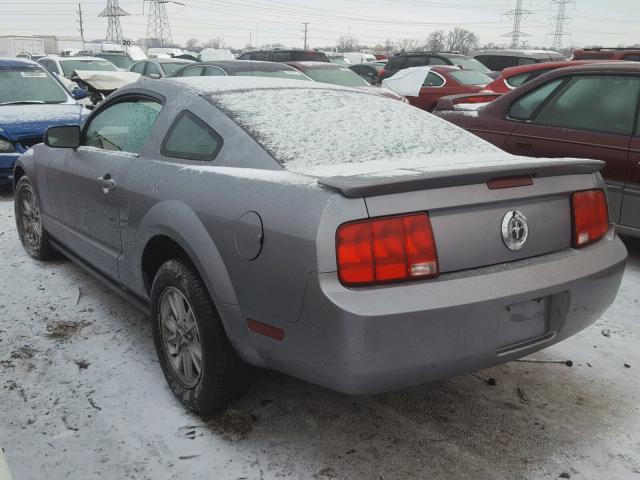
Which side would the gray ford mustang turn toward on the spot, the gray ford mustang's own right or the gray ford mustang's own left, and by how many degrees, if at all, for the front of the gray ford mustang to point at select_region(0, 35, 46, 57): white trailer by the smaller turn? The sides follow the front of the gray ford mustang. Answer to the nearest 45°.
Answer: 0° — it already faces it

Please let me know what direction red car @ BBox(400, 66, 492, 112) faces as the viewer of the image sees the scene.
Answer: facing away from the viewer and to the left of the viewer

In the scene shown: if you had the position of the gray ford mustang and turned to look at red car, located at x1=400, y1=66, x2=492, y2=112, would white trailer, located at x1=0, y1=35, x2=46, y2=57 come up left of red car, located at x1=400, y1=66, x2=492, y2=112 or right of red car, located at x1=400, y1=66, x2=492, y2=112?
left

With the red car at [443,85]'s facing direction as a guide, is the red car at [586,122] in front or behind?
behind

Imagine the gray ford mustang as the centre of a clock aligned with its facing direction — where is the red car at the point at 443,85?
The red car is roughly at 2 o'clock from the gray ford mustang.

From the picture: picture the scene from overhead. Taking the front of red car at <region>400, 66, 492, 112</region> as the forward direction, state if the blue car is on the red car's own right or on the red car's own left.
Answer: on the red car's own left

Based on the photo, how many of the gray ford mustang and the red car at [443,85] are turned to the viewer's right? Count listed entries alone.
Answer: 0

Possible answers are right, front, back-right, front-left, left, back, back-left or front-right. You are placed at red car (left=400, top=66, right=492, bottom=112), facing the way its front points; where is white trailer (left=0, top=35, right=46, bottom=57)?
front

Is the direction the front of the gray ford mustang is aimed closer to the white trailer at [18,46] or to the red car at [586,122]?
the white trailer

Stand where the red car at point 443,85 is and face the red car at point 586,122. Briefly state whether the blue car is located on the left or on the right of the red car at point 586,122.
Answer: right

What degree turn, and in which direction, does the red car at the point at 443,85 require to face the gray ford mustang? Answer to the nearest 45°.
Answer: approximately 135° to its left

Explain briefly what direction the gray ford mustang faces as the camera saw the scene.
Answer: facing away from the viewer and to the left of the viewer

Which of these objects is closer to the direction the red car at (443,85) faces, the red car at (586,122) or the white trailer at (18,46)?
the white trailer
